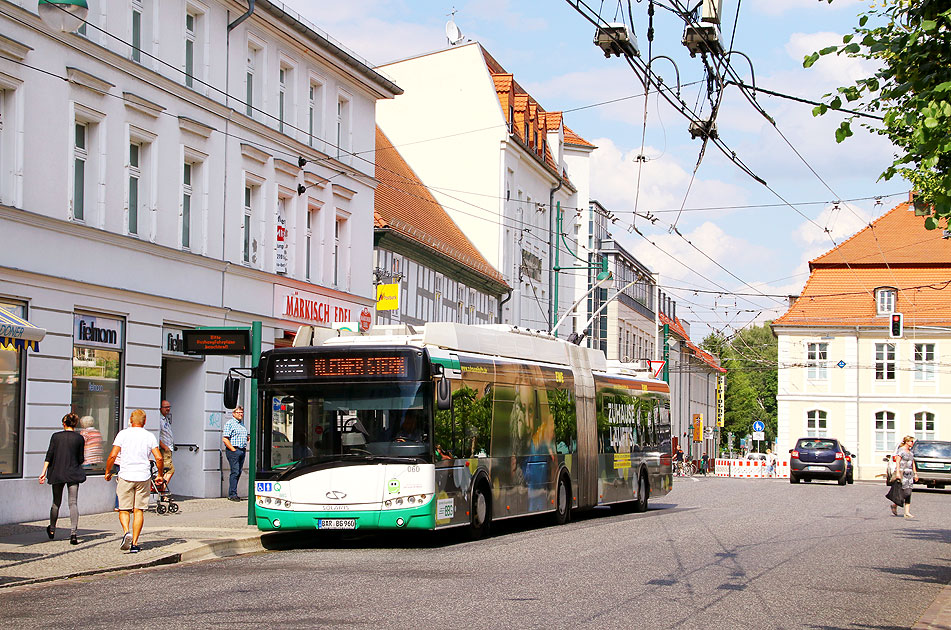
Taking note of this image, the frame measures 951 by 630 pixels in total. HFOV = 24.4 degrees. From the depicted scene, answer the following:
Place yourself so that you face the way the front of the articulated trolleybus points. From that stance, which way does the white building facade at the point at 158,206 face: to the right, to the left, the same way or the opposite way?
to the left

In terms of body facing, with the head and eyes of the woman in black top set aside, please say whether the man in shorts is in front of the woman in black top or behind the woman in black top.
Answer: behind

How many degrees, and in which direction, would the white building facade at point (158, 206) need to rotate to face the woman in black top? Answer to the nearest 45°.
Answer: approximately 45° to its right

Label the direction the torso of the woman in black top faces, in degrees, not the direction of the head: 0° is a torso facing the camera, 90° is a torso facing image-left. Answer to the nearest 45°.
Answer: approximately 180°

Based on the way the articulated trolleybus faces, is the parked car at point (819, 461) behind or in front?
behind

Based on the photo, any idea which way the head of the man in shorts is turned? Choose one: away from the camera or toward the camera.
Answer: away from the camera

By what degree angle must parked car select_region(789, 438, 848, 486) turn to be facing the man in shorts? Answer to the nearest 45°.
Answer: approximately 180°

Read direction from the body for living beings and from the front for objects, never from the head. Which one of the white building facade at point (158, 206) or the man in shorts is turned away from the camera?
the man in shorts

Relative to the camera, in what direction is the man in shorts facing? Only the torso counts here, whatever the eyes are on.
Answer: away from the camera

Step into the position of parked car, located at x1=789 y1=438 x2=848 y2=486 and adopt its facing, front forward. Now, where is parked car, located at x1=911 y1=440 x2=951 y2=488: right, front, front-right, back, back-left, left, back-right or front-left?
back-right

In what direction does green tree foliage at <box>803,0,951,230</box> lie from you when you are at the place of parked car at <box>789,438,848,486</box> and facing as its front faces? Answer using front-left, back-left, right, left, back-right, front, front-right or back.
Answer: back

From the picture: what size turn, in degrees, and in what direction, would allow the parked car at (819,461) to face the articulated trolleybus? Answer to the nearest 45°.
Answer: approximately 180°
